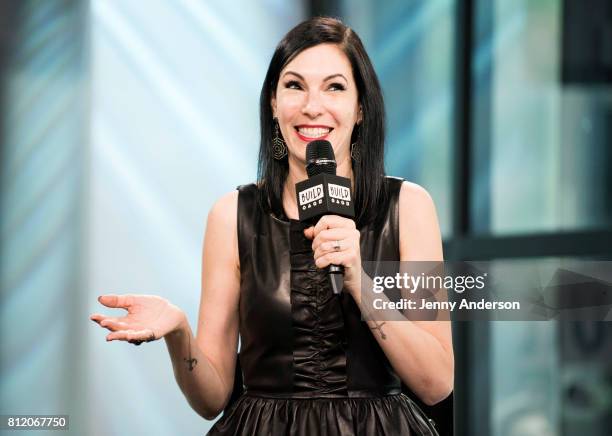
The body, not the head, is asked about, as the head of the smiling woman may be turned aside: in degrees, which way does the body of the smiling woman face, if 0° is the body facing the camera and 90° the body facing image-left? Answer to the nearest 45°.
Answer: approximately 0°
